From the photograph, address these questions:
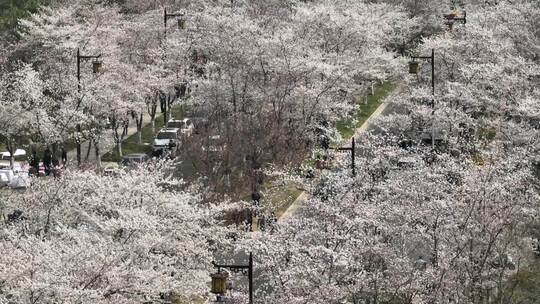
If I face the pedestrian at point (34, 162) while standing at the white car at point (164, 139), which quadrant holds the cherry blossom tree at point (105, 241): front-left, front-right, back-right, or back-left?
front-left

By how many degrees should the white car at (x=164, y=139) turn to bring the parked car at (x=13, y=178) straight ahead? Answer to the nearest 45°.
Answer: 0° — it already faces it

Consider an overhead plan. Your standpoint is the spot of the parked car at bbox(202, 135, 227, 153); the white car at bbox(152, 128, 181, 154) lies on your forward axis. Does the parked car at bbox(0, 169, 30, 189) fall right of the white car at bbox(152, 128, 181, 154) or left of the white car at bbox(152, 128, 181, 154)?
left

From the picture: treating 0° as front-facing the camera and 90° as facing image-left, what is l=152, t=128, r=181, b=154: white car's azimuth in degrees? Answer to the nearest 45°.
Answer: approximately 45°

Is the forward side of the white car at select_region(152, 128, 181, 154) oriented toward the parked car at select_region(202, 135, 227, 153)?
no

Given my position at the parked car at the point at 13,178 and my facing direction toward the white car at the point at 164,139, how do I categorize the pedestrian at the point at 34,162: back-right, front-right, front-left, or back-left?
front-left

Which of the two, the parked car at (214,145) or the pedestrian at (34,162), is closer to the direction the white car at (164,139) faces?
the pedestrian
